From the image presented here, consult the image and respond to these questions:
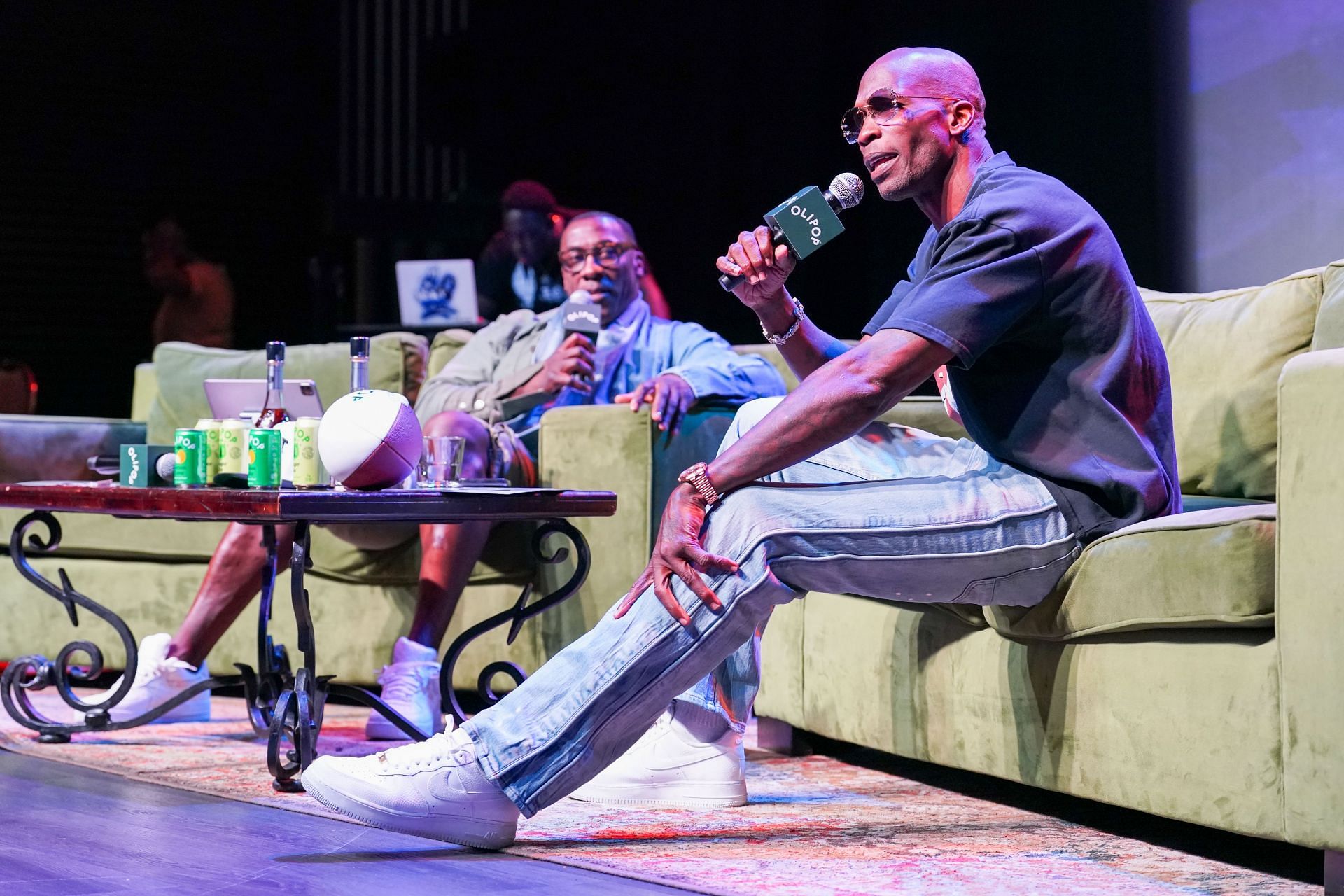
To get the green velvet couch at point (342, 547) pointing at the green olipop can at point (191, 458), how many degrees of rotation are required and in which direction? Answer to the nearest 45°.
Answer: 0° — it already faces it

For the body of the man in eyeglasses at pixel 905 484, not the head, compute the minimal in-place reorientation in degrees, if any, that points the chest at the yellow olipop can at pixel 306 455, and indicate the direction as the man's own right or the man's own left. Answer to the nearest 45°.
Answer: approximately 45° to the man's own right

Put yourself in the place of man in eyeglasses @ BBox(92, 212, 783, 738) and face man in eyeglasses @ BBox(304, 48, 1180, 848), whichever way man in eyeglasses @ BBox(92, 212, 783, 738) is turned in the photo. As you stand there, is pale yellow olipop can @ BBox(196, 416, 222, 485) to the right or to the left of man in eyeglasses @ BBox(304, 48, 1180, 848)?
right

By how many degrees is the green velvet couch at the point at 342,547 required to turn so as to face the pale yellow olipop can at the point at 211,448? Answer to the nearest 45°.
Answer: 0° — it already faces it

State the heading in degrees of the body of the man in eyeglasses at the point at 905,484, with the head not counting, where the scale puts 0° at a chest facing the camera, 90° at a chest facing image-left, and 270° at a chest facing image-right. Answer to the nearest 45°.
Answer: approximately 90°
